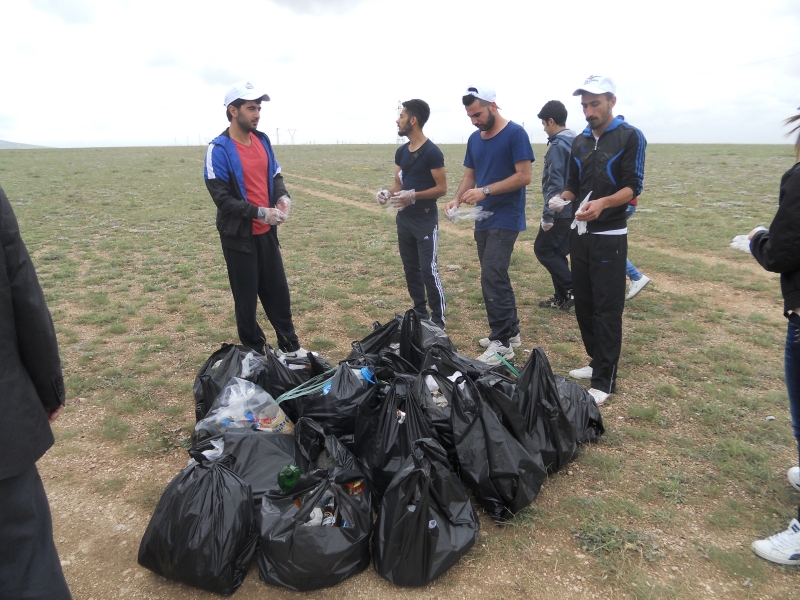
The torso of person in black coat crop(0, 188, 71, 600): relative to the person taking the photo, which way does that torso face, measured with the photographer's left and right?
facing away from the viewer

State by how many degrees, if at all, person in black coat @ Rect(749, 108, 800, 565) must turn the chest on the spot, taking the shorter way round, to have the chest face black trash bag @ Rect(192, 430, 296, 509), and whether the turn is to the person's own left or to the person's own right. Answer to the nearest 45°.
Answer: approximately 45° to the person's own left

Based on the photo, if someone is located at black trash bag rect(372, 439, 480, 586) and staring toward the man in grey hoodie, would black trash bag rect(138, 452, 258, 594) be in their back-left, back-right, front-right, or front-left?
back-left

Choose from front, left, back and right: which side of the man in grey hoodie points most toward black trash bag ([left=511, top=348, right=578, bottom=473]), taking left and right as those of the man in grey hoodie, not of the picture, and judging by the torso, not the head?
left

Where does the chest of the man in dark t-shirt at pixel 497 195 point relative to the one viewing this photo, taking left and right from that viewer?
facing the viewer and to the left of the viewer

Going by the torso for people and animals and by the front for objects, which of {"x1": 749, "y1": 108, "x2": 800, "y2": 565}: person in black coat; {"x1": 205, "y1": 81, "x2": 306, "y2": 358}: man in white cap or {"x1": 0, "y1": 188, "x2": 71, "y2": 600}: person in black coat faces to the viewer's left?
{"x1": 749, "y1": 108, "x2": 800, "y2": 565}: person in black coat

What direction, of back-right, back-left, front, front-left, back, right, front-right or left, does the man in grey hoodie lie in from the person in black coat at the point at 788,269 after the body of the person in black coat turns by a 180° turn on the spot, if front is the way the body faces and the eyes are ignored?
back-left

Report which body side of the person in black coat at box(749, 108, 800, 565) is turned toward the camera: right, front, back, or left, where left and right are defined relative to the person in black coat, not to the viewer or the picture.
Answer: left

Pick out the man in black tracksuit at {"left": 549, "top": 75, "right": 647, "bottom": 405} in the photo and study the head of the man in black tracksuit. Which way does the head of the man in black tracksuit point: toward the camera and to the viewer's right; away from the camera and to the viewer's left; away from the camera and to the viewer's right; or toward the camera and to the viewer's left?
toward the camera and to the viewer's left

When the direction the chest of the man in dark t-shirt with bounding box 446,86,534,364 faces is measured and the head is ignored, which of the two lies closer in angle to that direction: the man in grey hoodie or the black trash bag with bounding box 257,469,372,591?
the black trash bag

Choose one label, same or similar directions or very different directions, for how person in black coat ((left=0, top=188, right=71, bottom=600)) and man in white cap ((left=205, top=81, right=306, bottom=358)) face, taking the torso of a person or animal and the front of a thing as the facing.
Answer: very different directions

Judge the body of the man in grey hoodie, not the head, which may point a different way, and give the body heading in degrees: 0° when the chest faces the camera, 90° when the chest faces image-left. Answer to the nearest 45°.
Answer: approximately 90°

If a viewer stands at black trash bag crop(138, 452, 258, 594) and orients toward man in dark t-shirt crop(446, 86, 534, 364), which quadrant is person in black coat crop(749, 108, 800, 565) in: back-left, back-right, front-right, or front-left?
front-right

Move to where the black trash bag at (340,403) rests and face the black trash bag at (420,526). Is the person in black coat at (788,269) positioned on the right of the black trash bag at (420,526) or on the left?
left

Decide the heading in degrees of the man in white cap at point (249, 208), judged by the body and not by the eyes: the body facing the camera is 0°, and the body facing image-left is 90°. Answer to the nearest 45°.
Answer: approximately 315°

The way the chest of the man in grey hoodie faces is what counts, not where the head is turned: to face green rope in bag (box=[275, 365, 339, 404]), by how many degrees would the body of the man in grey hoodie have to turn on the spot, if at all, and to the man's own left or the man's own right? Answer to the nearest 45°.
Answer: approximately 45° to the man's own left
